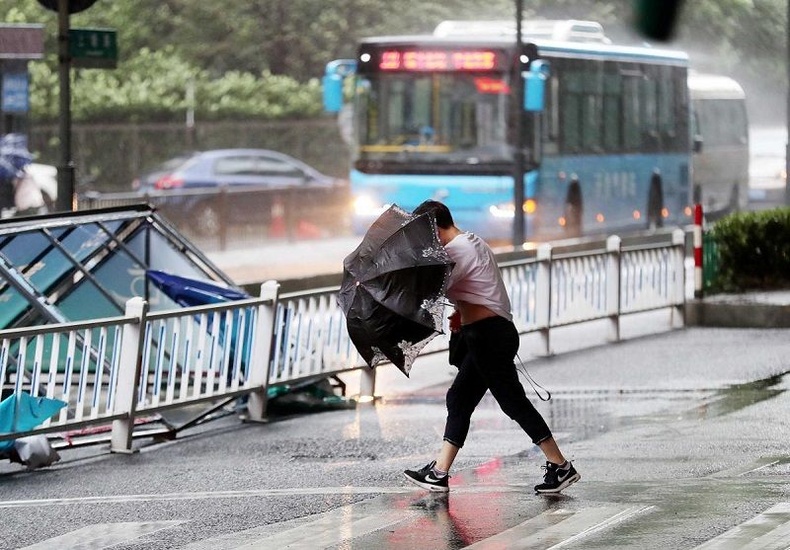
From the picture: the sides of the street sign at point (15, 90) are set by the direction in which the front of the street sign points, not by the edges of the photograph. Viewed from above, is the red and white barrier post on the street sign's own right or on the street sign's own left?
on the street sign's own left

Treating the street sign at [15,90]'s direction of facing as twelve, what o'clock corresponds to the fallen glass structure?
The fallen glass structure is roughly at 12 o'clock from the street sign.

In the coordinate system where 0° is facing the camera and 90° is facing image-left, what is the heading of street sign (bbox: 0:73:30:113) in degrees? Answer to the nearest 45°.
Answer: approximately 0°

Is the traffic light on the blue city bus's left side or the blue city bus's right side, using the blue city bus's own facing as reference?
on its left

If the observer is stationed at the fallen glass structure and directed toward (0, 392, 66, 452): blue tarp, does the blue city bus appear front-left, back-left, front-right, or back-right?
back-left

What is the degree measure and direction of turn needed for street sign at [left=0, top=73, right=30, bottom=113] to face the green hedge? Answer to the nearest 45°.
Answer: approximately 90° to its left

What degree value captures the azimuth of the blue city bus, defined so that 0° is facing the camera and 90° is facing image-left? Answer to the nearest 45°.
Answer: approximately 45°
